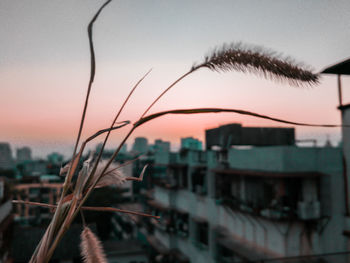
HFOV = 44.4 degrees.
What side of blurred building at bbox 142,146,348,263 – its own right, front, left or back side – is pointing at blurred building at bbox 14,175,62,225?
right

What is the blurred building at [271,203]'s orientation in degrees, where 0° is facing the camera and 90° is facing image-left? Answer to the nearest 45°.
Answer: approximately 45°
